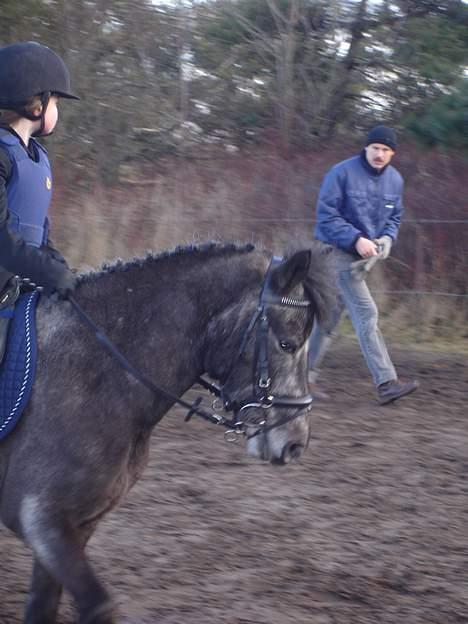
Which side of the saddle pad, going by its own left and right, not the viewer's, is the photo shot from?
right

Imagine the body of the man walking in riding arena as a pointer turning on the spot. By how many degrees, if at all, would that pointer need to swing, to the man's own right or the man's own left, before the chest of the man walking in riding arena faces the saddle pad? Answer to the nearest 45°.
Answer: approximately 45° to the man's own right
